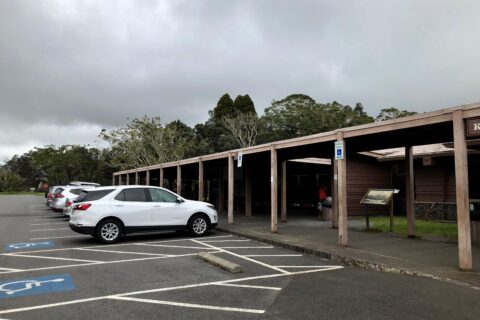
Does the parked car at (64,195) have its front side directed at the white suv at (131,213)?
no

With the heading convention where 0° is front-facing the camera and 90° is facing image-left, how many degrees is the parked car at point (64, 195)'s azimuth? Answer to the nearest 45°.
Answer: approximately 225°

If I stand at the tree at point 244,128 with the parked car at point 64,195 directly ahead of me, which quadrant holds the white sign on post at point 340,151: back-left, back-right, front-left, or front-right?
front-left

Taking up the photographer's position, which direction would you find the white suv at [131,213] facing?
facing to the right of the viewer

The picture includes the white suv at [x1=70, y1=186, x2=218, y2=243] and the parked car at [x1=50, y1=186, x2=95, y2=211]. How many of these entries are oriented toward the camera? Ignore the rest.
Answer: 0

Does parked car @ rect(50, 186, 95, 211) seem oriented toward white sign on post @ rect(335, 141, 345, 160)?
no

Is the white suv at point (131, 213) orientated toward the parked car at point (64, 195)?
no

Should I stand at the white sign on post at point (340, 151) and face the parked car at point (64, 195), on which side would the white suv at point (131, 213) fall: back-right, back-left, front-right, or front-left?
front-left

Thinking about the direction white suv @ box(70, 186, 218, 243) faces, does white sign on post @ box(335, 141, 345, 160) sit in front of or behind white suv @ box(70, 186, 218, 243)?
in front

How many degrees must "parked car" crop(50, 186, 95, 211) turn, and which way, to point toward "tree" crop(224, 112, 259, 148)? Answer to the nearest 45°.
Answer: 0° — it already faces it

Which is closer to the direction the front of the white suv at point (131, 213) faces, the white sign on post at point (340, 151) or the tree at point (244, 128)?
the white sign on post

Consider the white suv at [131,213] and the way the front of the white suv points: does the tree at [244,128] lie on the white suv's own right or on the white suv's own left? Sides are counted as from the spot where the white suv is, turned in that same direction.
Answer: on the white suv's own left
